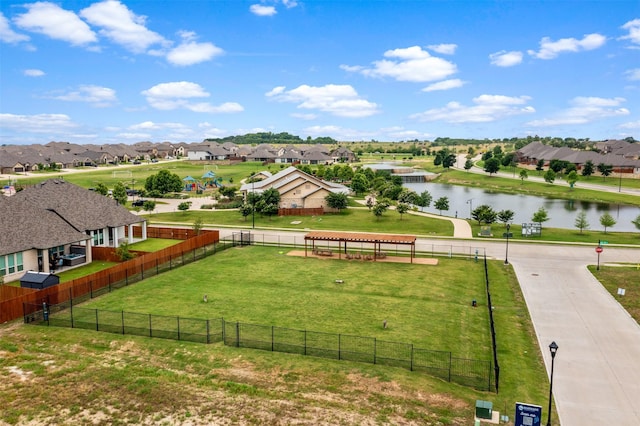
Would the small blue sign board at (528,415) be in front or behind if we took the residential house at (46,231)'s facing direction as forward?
behind

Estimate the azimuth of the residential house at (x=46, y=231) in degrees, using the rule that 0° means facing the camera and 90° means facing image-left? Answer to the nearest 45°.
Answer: approximately 135°

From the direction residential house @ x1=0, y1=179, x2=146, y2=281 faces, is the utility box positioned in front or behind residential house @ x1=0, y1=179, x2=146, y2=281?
behind

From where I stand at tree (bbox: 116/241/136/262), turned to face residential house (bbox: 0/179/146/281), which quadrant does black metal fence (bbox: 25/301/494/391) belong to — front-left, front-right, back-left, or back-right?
back-left

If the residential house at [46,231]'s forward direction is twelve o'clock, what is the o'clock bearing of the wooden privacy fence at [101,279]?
The wooden privacy fence is roughly at 7 o'clock from the residential house.

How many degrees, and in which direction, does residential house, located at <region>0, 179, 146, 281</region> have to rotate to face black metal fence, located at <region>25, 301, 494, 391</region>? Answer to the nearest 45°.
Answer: approximately 180°
